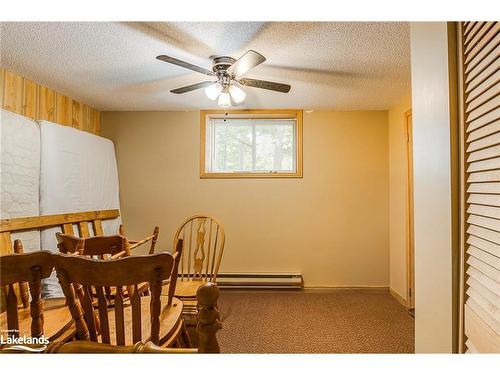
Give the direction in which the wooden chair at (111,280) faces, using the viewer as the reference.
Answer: facing away from the viewer and to the right of the viewer

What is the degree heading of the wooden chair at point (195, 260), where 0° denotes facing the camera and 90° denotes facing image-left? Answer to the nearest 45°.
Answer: approximately 45°

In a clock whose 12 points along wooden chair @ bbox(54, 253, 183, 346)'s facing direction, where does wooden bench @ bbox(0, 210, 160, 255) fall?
wooden bench @ bbox(0, 210, 160, 255) is roughly at 10 o'clock from wooden chair @ bbox(54, 253, 183, 346).

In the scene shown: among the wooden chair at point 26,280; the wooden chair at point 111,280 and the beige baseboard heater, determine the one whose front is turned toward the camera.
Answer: the beige baseboard heater

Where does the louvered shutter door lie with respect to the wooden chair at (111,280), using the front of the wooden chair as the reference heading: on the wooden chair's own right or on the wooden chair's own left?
on the wooden chair's own right

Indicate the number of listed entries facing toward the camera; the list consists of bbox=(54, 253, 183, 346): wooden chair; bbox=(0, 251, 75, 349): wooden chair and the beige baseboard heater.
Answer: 1

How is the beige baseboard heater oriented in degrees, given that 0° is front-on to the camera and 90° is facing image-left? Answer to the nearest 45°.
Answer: approximately 0°

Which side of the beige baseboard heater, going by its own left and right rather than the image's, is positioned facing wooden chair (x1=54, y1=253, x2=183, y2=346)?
front

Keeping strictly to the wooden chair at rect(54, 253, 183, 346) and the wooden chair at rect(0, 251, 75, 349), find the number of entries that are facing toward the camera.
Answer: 0

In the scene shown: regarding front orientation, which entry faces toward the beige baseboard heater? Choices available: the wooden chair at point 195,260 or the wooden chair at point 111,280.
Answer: the wooden chair at point 111,280

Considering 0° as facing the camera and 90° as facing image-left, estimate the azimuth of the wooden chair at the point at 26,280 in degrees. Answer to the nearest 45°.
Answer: approximately 225°

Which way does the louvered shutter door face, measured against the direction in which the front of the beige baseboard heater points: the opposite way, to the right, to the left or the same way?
to the right

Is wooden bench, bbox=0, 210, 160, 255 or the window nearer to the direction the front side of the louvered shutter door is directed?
the wooden bench
